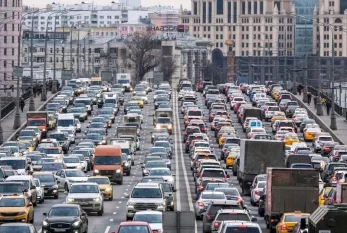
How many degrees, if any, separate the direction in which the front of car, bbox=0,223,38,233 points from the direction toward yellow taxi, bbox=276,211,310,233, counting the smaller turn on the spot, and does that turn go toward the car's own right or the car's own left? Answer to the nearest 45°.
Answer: approximately 90° to the car's own left

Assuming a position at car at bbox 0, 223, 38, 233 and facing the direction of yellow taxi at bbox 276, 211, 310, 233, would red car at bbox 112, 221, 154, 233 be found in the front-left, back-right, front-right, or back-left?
front-right

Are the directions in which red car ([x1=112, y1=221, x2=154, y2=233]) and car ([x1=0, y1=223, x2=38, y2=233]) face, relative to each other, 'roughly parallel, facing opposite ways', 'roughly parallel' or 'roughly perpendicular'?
roughly parallel

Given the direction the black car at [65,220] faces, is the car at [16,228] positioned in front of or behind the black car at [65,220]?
in front

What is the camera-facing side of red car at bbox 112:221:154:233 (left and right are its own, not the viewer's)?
front

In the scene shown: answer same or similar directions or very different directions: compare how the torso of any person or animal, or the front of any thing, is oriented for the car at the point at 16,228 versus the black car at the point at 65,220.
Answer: same or similar directions

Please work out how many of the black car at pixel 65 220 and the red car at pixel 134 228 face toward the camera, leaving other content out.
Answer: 2

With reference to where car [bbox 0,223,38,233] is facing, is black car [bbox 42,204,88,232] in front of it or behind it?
behind

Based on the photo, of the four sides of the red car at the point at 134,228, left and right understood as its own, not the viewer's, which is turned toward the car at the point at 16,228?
right

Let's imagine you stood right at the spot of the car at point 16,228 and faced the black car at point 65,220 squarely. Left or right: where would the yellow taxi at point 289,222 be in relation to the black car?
right

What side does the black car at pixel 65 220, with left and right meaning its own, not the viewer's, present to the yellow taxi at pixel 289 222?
left

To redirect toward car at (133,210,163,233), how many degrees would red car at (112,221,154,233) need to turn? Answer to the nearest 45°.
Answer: approximately 180°

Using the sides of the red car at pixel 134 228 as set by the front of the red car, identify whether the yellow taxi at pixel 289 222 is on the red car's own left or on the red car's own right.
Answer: on the red car's own left

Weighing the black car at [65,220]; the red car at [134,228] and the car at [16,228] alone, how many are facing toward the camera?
3
